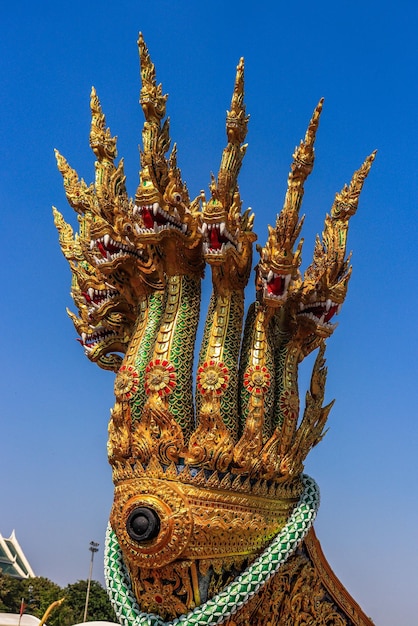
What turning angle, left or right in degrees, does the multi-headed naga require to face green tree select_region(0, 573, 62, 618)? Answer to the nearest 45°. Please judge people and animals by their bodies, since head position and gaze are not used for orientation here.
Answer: approximately 135° to its right

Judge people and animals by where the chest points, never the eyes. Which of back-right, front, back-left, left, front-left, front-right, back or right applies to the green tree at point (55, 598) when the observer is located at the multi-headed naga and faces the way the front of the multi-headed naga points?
back-right

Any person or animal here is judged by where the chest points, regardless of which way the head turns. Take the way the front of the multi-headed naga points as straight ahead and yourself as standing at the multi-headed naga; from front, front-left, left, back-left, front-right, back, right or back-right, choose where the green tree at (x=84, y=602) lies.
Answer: back-right

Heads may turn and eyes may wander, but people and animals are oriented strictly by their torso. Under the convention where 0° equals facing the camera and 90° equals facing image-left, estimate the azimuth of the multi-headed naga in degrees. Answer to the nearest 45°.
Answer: approximately 45°
